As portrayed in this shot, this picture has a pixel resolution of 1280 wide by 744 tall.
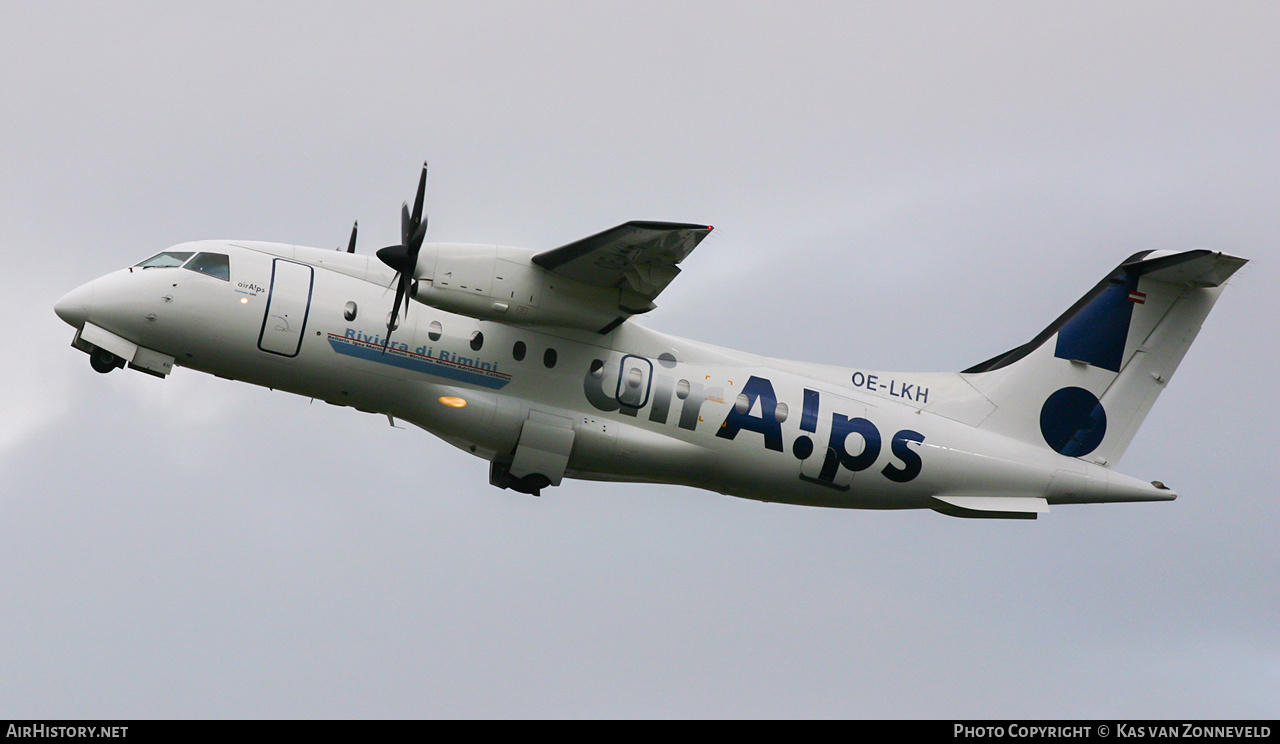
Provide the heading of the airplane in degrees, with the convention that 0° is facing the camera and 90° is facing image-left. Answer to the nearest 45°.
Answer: approximately 90°
